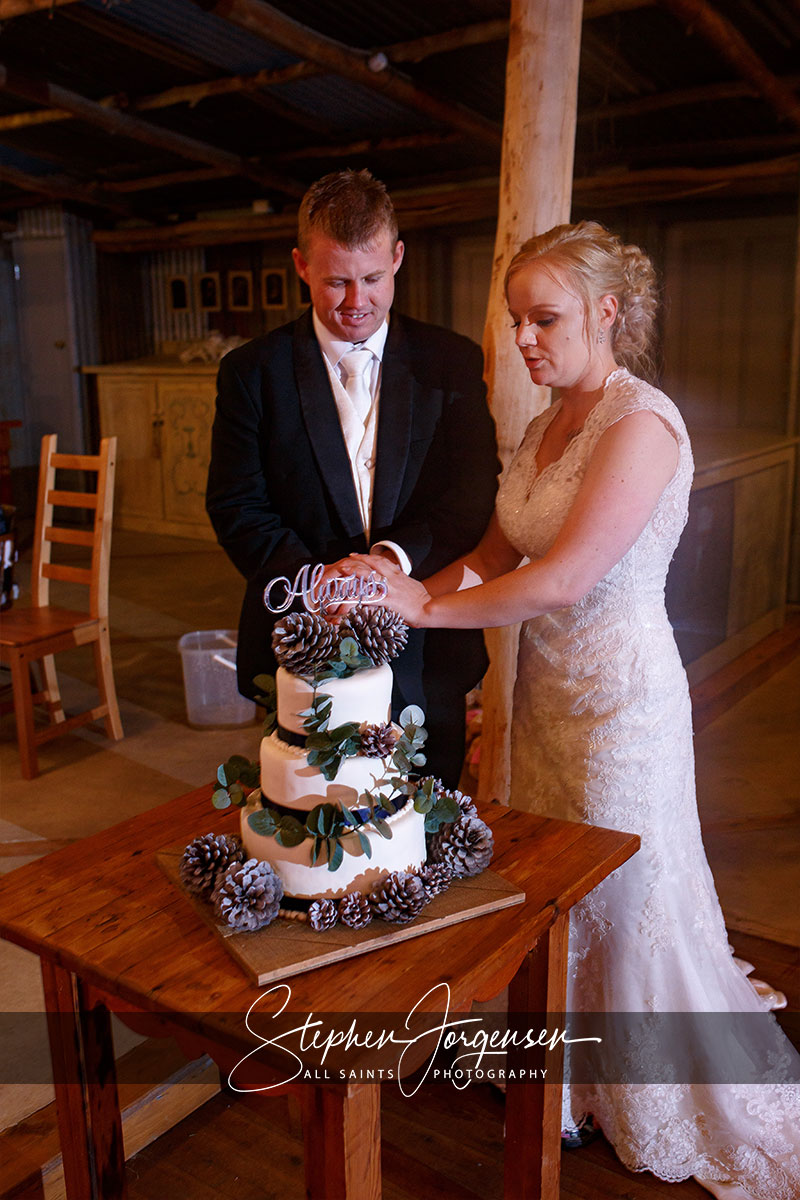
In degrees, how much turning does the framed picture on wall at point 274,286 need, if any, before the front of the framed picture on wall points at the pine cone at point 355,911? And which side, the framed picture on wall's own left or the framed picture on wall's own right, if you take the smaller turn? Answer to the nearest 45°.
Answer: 0° — it already faces it

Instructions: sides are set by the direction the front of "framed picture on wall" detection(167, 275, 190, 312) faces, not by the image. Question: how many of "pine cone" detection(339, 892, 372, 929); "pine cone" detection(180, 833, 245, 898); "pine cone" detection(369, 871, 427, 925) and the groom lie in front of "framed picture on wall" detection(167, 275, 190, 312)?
4

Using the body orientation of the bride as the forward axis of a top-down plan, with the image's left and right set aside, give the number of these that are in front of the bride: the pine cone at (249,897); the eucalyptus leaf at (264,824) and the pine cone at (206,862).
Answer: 3

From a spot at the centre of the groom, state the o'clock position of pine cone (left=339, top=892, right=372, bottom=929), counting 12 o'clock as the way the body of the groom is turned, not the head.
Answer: The pine cone is roughly at 12 o'clock from the groom.

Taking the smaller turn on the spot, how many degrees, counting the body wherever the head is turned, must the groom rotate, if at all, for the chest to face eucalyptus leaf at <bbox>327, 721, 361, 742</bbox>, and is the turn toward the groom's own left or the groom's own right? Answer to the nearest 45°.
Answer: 0° — they already face it

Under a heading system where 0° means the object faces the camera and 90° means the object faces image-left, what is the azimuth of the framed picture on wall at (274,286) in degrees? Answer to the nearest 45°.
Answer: approximately 0°

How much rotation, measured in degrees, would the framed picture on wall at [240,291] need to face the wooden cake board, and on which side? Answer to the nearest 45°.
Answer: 0° — it already faces it

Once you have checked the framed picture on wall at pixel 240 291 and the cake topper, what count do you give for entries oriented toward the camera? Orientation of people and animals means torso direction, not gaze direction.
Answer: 2
